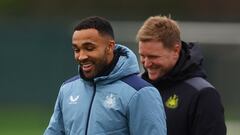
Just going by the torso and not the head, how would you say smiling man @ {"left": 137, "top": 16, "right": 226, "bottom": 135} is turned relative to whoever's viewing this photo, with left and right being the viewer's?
facing the viewer and to the left of the viewer

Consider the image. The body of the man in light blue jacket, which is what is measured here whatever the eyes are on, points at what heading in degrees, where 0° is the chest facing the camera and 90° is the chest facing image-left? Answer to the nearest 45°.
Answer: approximately 45°

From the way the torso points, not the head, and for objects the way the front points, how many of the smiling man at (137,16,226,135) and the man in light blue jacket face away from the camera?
0
